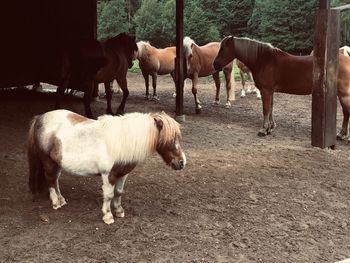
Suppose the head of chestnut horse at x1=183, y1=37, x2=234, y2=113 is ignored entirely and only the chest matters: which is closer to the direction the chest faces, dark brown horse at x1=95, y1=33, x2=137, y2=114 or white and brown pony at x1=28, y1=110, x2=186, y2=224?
the dark brown horse

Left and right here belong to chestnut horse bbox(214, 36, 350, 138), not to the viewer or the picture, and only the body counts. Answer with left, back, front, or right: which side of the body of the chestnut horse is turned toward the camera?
left
